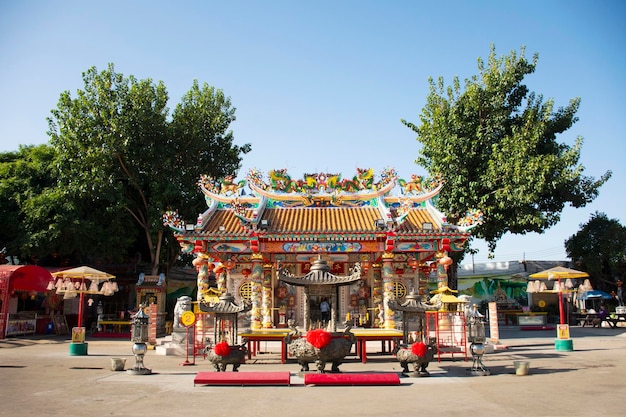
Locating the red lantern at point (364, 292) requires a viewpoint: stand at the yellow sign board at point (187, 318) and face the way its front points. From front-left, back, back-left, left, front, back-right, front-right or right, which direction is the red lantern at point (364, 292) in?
back-left

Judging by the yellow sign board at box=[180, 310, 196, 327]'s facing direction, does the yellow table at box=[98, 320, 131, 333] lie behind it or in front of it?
behind

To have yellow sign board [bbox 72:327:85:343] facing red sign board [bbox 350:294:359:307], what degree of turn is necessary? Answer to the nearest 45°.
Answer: approximately 90° to its left

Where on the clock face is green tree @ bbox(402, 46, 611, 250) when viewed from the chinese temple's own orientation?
The green tree is roughly at 8 o'clock from the chinese temple.

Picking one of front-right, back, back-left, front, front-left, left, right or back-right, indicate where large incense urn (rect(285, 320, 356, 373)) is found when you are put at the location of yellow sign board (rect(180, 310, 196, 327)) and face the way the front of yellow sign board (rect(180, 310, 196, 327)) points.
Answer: front-left

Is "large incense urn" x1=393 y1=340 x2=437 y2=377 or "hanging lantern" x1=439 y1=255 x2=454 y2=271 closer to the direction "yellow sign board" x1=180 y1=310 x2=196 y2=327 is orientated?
the large incense urn

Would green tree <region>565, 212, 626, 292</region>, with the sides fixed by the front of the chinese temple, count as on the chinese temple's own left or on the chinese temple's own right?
on the chinese temple's own left

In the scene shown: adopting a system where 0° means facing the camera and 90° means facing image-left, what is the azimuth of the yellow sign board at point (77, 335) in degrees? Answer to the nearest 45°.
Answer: approximately 0°
